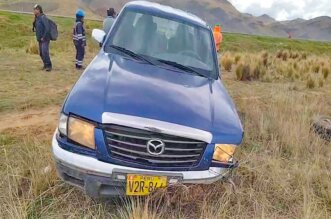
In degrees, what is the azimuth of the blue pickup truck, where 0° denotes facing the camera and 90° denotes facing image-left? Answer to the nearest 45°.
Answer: approximately 0°

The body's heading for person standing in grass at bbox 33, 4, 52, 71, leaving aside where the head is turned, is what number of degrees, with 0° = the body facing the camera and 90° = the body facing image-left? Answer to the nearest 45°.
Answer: approximately 90°

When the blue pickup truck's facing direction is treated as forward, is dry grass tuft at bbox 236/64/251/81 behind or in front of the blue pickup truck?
behind

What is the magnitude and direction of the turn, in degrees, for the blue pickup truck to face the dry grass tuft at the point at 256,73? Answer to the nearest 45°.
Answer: approximately 180°

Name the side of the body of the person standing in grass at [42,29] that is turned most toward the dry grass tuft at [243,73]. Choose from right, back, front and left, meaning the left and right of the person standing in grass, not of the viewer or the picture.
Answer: back

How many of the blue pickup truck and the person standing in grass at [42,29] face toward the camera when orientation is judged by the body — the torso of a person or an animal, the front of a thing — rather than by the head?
1

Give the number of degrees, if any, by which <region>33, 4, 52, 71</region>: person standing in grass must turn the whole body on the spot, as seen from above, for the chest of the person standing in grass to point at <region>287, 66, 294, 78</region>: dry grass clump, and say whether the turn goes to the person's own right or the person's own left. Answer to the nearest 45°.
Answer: approximately 180°

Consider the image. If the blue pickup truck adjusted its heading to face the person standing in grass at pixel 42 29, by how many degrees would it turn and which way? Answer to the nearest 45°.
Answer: approximately 180°

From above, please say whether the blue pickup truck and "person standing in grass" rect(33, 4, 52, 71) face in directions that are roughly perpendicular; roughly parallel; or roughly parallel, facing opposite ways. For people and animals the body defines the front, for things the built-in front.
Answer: roughly perpendicular
